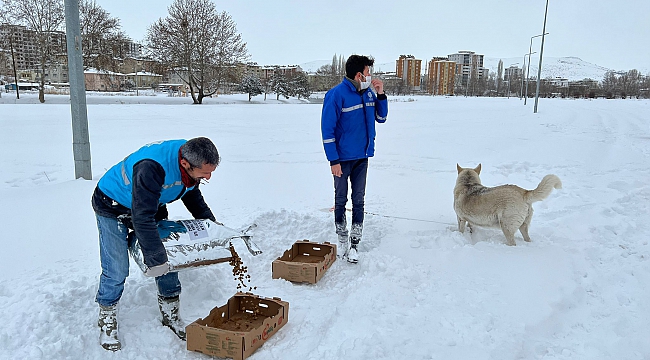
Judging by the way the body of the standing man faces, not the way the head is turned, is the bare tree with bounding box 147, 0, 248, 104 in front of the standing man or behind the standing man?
behind

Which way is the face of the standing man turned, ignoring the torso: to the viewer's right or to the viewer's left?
to the viewer's right

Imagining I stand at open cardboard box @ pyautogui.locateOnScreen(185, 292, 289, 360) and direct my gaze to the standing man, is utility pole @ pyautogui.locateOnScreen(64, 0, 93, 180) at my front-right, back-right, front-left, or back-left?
front-left

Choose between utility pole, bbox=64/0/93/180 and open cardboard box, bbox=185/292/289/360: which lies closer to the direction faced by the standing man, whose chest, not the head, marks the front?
the open cardboard box

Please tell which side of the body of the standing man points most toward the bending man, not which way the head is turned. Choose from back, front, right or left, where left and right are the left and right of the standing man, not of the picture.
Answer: right

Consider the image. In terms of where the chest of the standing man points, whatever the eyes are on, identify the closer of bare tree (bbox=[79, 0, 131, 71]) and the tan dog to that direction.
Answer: the tan dog

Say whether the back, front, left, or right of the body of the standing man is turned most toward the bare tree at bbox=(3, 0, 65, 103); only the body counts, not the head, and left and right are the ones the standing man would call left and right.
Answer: back

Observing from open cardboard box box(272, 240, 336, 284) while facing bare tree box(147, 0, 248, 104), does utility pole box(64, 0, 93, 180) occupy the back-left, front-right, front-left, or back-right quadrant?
front-left

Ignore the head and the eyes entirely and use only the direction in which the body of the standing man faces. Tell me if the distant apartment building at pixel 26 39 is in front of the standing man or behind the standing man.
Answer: behind

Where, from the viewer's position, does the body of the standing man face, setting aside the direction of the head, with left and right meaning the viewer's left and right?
facing the viewer and to the right of the viewer

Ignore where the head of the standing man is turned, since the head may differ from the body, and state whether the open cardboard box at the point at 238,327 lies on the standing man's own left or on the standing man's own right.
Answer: on the standing man's own right
